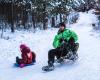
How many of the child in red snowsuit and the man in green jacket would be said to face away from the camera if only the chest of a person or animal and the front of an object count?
0

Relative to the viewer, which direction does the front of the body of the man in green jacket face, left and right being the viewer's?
facing the viewer and to the left of the viewer
